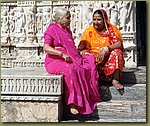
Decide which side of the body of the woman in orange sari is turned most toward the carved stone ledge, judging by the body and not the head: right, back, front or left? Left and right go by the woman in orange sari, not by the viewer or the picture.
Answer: right

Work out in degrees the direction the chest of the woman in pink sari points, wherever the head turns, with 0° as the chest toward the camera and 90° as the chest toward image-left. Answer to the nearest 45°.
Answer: approximately 315°

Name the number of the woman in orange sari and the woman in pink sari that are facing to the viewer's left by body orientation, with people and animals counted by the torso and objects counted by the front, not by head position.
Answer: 0

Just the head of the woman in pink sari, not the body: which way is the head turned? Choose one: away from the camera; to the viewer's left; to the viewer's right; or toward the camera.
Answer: to the viewer's right

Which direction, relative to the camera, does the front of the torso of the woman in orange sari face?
toward the camera
